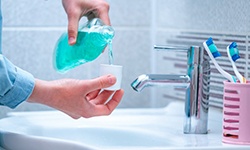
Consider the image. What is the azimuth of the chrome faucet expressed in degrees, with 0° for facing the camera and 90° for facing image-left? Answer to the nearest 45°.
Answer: approximately 90°
